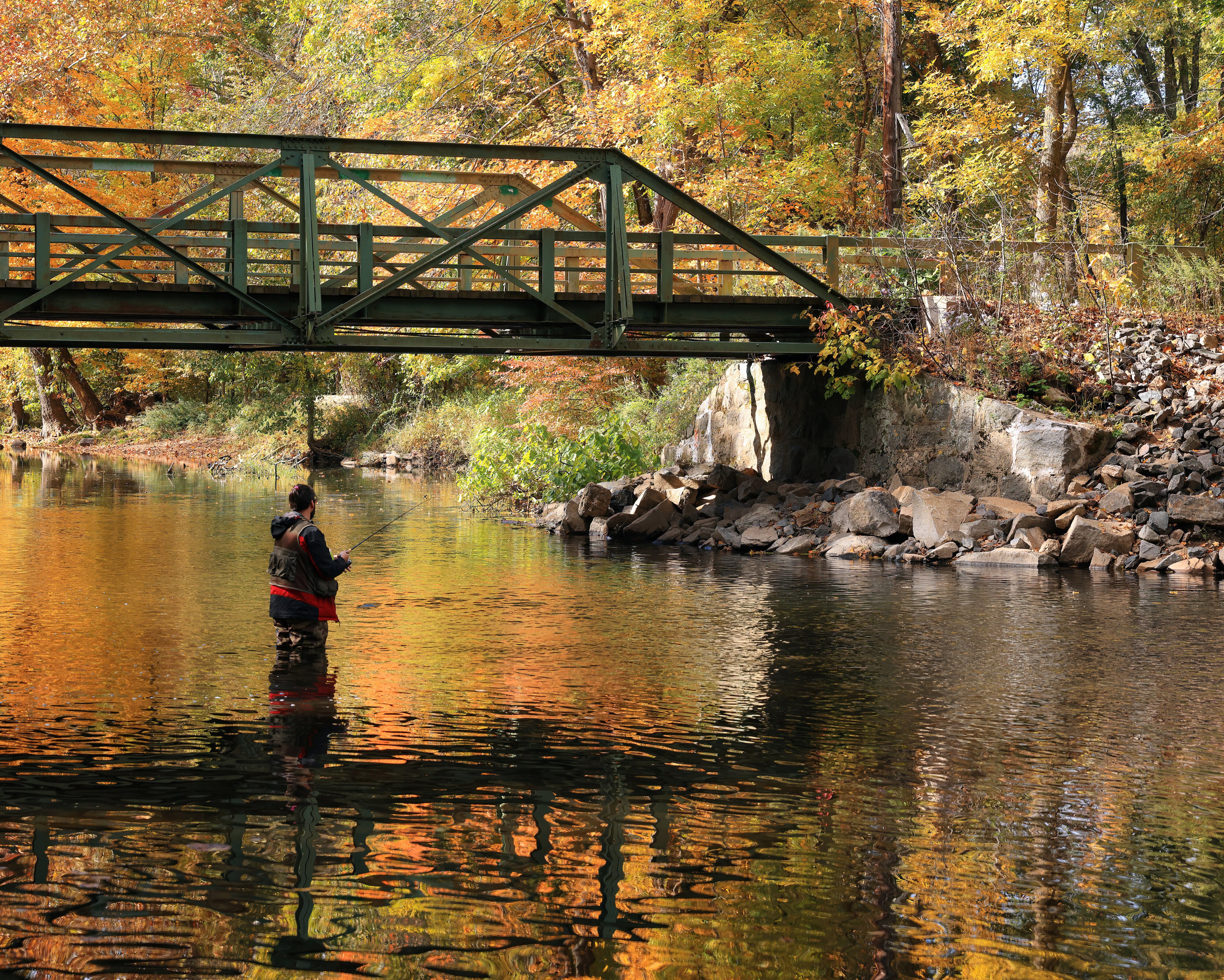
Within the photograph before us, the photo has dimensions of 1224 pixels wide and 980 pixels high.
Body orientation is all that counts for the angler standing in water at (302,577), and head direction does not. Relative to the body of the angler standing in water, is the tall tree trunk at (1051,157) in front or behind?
in front

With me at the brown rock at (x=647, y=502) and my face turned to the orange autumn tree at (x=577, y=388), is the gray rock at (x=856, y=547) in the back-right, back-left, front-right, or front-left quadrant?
back-right

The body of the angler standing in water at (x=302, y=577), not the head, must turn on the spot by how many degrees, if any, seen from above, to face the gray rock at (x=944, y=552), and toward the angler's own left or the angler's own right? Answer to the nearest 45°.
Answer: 0° — they already face it

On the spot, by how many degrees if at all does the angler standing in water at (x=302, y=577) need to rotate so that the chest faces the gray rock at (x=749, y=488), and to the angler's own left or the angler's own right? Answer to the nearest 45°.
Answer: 0° — they already face it

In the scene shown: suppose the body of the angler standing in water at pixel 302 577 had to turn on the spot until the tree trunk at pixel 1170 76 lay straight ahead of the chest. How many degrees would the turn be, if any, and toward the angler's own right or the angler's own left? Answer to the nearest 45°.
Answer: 0° — they already face it

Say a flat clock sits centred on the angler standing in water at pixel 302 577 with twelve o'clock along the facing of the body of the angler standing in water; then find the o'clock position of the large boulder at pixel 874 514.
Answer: The large boulder is roughly at 12 o'clock from the angler standing in water.

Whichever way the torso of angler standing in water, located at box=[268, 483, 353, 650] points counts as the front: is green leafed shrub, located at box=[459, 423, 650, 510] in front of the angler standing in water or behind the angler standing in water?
in front

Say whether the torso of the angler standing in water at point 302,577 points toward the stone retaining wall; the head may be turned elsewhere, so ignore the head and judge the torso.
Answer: yes

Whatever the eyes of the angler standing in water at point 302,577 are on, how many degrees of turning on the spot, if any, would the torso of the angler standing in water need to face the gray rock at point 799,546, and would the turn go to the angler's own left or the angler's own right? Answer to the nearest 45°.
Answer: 0° — they already face it

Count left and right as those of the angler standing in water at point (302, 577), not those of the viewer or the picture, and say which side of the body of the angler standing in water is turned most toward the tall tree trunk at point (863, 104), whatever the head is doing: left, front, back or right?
front

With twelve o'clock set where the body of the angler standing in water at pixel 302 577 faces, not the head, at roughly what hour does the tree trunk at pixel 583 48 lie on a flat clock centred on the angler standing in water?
The tree trunk is roughly at 11 o'clock from the angler standing in water.

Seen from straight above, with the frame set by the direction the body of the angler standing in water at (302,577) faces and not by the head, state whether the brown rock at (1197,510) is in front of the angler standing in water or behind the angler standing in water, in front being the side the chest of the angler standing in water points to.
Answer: in front

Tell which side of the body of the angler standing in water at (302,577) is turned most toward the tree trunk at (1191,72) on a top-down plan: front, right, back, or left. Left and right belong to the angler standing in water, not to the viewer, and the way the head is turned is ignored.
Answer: front

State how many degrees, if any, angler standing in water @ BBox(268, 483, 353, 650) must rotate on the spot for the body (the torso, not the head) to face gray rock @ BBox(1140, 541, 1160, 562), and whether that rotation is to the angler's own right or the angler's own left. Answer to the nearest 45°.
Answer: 0° — they already face it

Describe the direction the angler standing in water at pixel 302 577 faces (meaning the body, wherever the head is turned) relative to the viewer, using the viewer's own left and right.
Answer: facing away from the viewer and to the right of the viewer
